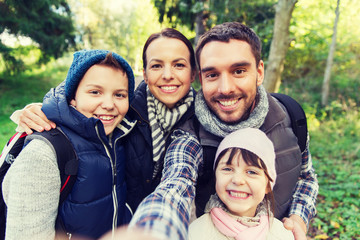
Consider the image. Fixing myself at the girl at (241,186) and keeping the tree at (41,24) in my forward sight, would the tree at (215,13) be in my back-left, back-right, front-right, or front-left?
front-right

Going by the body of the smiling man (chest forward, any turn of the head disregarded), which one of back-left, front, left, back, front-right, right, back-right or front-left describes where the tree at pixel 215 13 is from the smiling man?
back

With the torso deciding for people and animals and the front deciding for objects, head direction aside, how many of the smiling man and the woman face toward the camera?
2

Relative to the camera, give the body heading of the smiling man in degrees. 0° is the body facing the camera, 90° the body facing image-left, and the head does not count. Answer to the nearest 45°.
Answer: approximately 0°

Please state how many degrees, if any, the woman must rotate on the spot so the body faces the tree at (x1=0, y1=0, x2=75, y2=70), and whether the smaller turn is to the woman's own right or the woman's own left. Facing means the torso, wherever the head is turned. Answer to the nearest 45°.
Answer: approximately 180°

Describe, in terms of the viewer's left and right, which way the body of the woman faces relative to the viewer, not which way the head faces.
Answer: facing the viewer

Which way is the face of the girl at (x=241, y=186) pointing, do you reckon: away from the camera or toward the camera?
toward the camera

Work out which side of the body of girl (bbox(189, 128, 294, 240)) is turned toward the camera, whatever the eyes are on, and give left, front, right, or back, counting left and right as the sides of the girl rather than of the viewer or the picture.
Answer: front

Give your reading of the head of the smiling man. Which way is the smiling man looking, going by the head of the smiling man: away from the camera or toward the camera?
toward the camera

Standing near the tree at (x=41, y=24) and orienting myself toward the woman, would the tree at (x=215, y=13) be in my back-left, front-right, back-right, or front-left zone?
front-left

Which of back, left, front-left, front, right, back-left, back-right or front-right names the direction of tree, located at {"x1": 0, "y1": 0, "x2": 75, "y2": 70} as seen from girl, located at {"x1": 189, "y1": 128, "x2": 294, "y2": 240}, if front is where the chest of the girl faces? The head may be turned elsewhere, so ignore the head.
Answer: back-right

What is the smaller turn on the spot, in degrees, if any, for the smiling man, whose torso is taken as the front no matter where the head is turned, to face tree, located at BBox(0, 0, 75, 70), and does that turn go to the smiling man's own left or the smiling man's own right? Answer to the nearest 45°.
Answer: approximately 135° to the smiling man's own right

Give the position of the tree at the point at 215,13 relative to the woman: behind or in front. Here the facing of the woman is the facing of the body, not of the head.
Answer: behind
